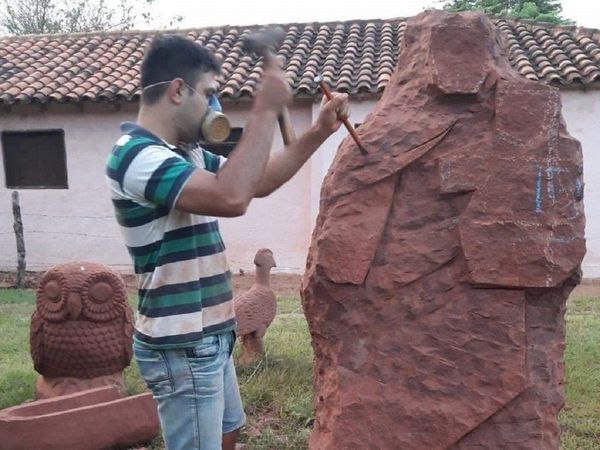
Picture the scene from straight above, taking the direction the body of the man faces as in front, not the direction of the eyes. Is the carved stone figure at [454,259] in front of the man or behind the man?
in front

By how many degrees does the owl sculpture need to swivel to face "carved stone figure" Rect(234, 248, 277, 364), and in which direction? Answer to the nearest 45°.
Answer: approximately 90° to its left

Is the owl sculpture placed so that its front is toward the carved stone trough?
yes

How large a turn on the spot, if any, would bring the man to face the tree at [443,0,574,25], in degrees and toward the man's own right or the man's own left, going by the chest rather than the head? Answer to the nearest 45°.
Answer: approximately 45° to the man's own left

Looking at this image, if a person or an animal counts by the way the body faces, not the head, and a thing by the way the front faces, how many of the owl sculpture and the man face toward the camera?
1

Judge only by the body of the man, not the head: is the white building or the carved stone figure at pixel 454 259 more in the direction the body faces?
the carved stone figure

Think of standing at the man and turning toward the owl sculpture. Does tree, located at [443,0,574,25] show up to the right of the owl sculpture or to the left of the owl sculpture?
right

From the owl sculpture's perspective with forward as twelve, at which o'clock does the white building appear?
The white building is roughly at 6 o'clock from the owl sculpture.

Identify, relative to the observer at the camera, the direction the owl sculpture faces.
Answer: facing the viewer

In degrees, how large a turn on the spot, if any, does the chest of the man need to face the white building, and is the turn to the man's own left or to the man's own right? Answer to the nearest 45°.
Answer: approximately 90° to the man's own left

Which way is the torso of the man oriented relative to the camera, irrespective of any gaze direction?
to the viewer's right

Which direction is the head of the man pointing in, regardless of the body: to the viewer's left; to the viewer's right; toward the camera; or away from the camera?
to the viewer's right
